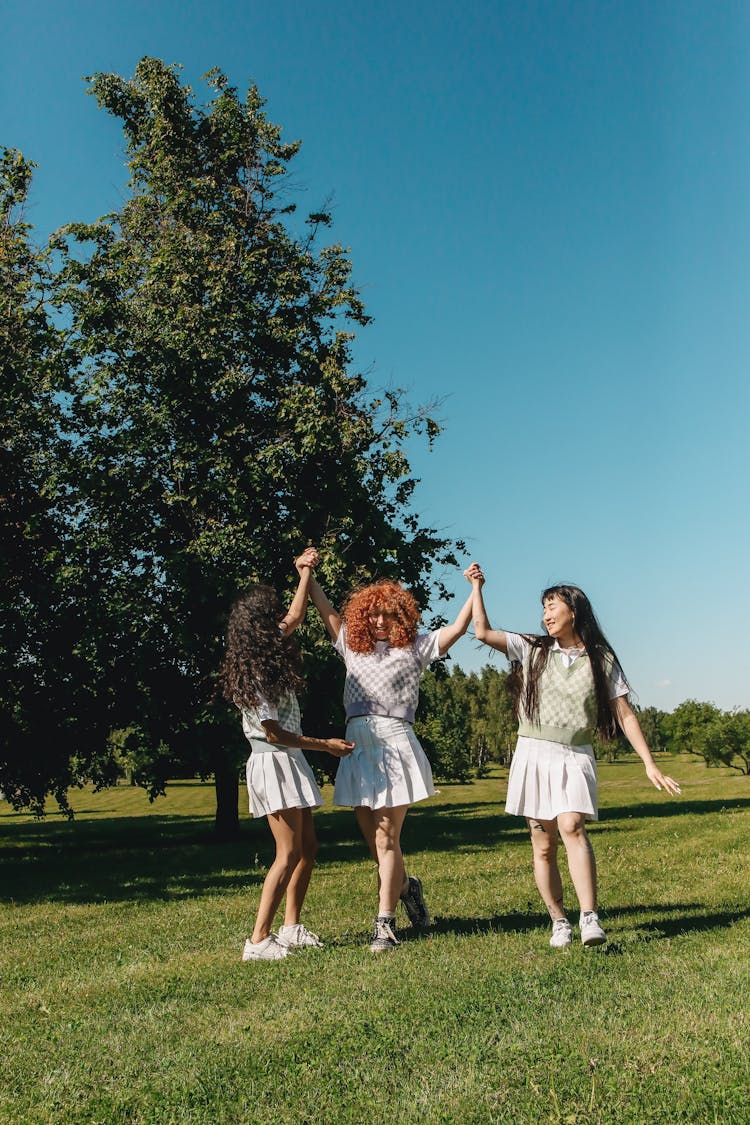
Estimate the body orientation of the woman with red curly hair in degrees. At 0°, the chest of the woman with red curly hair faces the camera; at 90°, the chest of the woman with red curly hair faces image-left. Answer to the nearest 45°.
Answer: approximately 0°

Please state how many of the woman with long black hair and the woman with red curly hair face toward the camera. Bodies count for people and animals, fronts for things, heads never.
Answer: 2

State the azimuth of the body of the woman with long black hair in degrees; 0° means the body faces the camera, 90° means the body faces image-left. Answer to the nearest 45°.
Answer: approximately 0°

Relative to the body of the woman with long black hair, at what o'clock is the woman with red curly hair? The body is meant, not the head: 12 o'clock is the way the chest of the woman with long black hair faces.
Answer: The woman with red curly hair is roughly at 3 o'clock from the woman with long black hair.

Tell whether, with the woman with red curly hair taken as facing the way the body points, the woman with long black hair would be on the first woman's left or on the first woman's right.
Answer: on the first woman's left

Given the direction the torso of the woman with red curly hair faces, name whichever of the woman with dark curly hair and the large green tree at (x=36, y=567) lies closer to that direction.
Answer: the woman with dark curly hair

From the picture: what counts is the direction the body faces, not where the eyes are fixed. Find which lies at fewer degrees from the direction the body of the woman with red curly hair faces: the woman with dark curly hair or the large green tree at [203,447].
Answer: the woman with dark curly hair

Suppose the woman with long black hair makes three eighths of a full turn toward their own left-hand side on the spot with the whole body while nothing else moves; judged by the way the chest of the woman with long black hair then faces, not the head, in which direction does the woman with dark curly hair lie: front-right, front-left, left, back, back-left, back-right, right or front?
back-left

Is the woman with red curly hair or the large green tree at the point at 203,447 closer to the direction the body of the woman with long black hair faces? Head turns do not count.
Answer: the woman with red curly hair

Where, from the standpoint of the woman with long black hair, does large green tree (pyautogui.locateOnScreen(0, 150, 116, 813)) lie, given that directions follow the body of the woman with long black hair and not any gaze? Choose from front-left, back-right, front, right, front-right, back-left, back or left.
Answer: back-right

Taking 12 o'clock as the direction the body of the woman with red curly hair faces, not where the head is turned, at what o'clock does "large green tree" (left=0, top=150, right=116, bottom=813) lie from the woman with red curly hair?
The large green tree is roughly at 5 o'clock from the woman with red curly hair.

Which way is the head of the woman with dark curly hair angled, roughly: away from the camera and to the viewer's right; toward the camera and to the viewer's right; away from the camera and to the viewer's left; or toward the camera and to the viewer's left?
away from the camera and to the viewer's right
